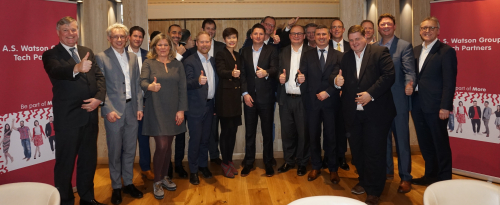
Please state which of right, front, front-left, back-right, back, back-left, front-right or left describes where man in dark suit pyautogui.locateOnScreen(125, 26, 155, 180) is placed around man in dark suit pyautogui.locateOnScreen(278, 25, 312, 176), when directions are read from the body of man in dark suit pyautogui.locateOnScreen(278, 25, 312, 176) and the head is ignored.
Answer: right

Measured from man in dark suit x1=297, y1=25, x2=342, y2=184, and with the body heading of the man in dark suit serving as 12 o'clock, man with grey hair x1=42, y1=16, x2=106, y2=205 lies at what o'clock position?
The man with grey hair is roughly at 2 o'clock from the man in dark suit.

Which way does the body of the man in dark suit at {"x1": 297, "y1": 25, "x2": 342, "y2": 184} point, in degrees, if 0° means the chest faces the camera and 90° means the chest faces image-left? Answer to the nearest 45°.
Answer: approximately 0°

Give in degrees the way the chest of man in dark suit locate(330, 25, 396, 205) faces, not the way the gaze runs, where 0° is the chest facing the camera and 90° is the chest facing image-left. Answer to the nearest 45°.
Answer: approximately 45°

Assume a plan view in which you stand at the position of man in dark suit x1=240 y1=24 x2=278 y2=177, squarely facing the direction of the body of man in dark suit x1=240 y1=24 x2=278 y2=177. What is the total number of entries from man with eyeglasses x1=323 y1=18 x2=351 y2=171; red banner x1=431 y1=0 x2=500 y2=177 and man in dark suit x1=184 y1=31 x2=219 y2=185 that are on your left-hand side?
2

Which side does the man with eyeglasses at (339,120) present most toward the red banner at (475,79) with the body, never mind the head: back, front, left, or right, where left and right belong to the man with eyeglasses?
left

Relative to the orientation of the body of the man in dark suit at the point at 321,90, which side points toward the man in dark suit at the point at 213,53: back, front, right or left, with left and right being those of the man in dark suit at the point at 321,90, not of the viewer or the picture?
right
